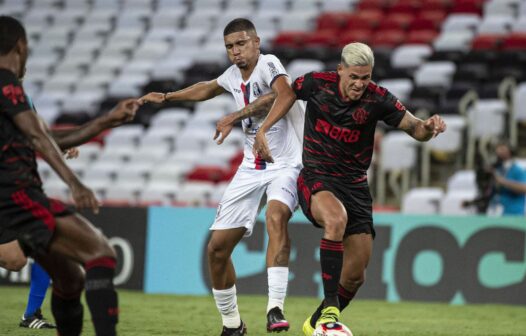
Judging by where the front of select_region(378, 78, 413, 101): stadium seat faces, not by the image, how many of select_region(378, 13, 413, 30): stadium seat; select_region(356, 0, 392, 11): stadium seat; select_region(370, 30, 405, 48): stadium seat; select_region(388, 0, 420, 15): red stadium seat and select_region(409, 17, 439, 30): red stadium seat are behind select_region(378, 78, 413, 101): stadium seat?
5

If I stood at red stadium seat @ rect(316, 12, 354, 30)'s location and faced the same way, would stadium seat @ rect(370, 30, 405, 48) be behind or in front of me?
in front

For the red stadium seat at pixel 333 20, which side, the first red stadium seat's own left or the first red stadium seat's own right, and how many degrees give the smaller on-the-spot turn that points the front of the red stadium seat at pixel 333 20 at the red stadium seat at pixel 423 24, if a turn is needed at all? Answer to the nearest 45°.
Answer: approximately 45° to the first red stadium seat's own left

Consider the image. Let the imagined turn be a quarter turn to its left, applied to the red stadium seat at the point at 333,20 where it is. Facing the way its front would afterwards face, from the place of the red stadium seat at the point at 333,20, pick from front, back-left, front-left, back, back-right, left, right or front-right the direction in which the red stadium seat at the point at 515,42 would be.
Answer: front-right

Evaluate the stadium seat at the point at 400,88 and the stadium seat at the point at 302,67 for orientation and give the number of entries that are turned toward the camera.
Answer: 2

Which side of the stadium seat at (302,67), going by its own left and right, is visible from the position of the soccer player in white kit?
front

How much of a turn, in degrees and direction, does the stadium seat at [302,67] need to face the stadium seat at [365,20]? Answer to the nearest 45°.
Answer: approximately 135° to its left

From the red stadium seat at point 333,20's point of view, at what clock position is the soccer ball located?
The soccer ball is roughly at 12 o'clock from the red stadium seat.

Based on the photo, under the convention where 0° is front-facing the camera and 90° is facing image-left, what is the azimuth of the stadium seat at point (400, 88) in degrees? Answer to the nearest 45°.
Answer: approximately 0°

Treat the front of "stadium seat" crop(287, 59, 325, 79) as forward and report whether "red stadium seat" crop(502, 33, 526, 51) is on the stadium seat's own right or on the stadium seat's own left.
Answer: on the stadium seat's own left

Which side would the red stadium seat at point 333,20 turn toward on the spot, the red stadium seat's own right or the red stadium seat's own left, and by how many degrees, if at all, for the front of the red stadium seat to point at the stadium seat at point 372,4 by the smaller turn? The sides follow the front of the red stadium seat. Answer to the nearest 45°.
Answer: approximately 135° to the red stadium seat's own left

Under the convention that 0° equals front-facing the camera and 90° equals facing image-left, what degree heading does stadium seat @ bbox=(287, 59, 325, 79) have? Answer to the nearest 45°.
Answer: approximately 0°
